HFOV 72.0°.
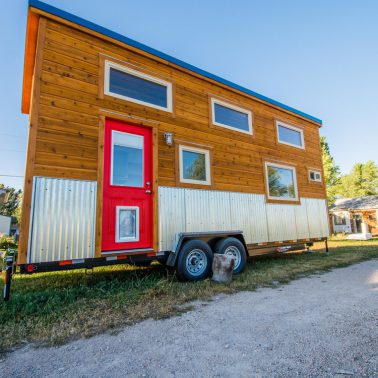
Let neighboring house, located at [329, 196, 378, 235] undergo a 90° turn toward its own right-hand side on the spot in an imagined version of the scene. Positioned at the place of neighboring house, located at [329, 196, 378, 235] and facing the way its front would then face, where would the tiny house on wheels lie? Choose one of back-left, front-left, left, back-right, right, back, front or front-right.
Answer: left

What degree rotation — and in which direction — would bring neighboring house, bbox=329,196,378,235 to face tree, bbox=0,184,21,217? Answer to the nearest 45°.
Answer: approximately 90° to its right

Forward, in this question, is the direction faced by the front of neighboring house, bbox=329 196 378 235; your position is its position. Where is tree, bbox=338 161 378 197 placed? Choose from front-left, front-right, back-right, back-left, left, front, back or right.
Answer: back

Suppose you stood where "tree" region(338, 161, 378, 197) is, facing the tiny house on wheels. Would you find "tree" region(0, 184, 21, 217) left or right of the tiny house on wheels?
right

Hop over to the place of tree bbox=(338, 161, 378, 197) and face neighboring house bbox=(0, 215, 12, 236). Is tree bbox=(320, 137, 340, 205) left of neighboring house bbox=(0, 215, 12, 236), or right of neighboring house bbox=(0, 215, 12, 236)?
left
